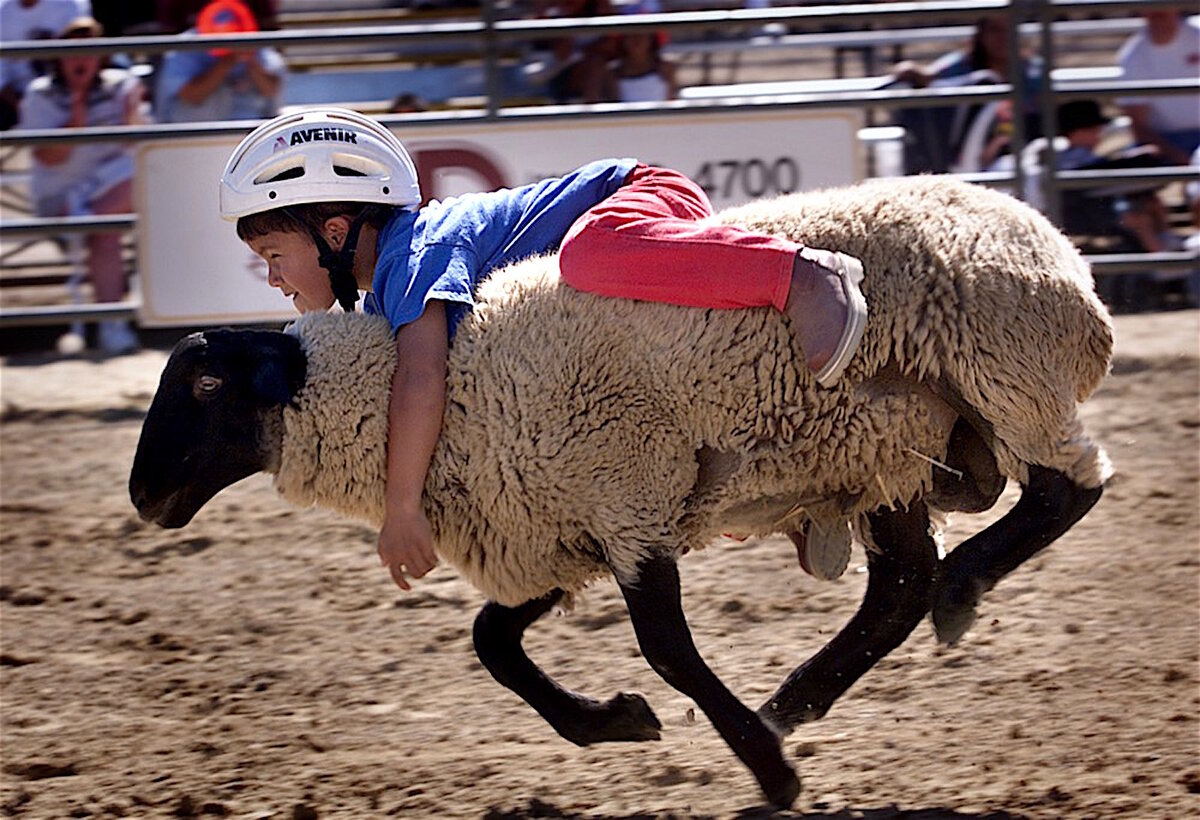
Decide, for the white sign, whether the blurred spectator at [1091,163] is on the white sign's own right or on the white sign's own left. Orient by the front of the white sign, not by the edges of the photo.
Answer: on the white sign's own left

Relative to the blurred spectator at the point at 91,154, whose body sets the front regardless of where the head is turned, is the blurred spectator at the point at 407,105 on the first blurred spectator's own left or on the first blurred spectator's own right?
on the first blurred spectator's own left

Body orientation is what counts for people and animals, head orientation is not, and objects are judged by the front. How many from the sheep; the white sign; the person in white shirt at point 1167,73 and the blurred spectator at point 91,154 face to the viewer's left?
1

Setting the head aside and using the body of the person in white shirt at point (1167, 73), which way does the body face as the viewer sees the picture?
toward the camera

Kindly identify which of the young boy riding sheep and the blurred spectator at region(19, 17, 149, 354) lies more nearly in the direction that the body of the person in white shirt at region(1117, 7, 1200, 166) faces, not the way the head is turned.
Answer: the young boy riding sheep

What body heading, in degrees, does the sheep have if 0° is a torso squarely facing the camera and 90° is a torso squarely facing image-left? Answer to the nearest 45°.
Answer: approximately 90°

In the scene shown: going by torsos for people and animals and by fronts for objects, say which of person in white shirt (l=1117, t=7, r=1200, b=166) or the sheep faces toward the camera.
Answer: the person in white shirt

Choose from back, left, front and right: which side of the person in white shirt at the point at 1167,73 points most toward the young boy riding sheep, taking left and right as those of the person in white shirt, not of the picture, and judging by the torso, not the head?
front

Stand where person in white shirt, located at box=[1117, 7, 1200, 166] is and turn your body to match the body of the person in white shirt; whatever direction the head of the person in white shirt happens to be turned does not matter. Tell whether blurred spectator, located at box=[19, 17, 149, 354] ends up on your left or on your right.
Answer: on your right

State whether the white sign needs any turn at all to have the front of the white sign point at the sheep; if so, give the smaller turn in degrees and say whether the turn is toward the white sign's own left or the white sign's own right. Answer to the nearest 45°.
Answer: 0° — it already faces it

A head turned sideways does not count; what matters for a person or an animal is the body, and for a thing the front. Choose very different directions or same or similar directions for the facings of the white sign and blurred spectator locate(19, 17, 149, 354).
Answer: same or similar directions

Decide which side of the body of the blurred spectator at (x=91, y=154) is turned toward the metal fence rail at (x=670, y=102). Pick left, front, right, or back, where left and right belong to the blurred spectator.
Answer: left

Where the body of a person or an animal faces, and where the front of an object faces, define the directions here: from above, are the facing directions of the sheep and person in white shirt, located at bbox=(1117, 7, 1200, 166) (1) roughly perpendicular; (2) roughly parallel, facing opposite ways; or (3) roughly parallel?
roughly perpendicular

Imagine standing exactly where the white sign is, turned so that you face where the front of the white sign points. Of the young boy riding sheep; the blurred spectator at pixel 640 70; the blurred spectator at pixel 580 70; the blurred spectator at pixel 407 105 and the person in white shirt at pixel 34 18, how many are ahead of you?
1
